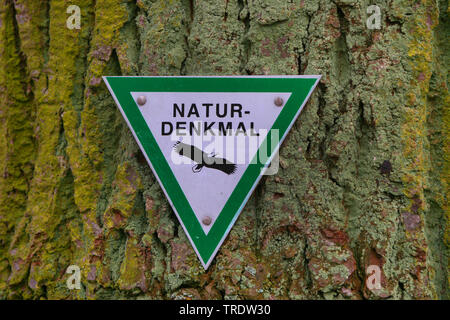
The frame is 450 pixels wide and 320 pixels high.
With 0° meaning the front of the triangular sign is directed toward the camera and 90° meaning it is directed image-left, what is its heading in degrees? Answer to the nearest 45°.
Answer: approximately 0°
